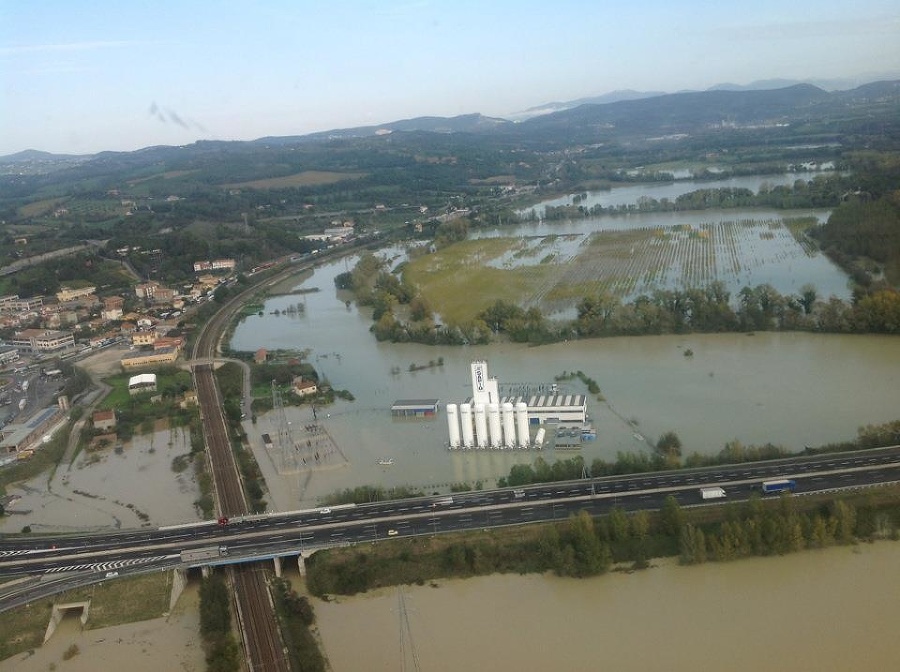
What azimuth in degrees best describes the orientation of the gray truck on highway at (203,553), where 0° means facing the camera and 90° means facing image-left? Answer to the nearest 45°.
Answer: approximately 270°

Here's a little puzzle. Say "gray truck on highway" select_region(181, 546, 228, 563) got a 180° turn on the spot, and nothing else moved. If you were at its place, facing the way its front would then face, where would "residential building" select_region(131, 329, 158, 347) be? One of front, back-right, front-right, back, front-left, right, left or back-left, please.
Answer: right

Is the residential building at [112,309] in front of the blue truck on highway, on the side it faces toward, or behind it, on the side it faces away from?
behind

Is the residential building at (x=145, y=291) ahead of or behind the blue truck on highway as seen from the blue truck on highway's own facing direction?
behind

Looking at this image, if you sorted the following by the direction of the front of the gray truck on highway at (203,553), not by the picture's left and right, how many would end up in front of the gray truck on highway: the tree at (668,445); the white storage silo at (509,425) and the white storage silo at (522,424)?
3

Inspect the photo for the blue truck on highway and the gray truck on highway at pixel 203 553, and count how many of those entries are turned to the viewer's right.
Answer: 2

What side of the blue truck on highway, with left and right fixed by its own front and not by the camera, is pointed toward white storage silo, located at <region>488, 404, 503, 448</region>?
back

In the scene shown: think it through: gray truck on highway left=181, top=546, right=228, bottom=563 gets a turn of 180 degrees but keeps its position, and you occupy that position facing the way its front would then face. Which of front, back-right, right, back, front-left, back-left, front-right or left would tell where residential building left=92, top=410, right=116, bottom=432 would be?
right

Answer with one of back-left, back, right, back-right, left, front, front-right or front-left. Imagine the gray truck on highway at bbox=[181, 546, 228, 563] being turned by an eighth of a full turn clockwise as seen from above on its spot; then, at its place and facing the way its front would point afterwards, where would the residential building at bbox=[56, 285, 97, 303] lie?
back-left

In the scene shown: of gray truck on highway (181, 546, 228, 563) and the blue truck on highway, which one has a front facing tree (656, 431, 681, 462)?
the gray truck on highway
